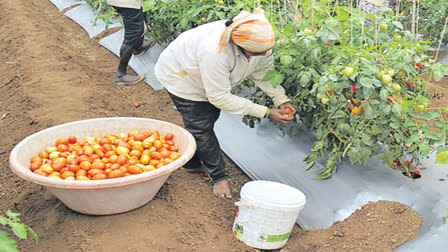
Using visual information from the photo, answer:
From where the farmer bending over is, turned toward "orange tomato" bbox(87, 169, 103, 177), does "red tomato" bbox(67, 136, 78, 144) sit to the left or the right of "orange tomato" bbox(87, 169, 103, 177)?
right

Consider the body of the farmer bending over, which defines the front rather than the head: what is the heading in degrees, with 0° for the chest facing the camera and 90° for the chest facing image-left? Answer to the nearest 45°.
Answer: approximately 315°
